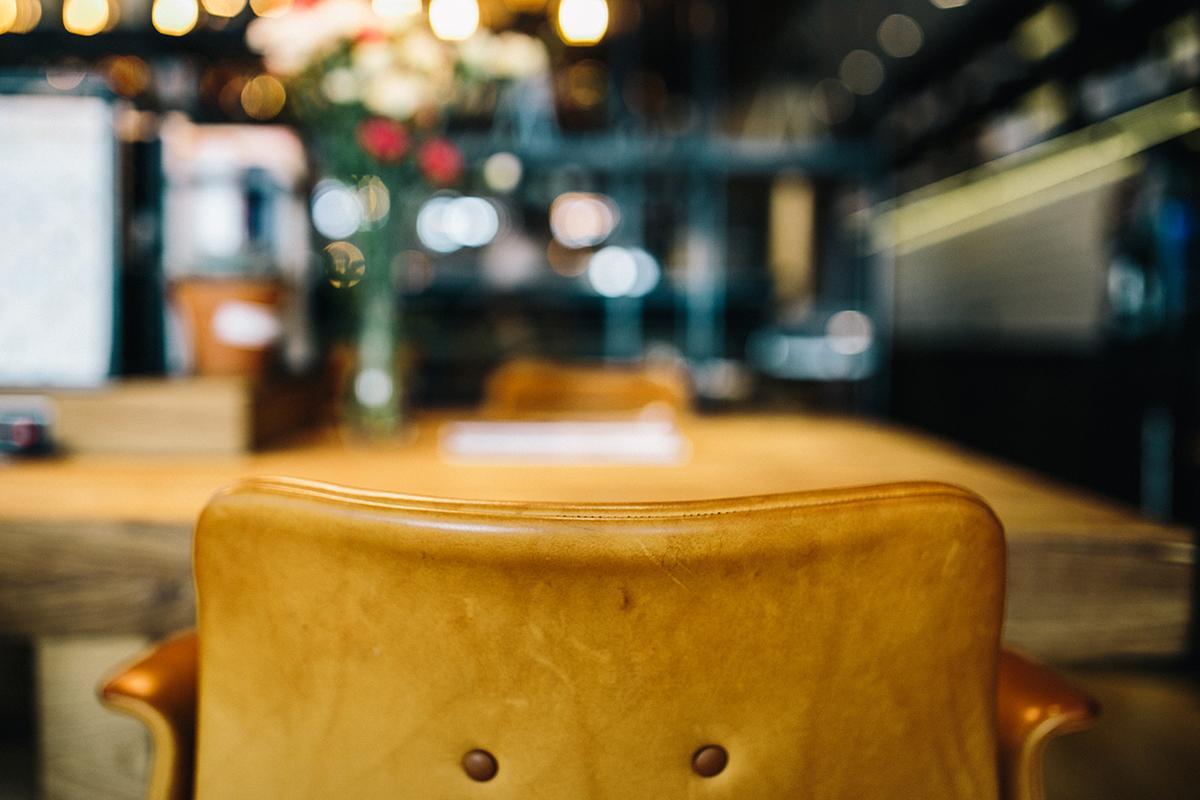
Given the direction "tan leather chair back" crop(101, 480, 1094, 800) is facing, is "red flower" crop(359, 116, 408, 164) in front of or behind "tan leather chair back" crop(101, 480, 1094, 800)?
in front

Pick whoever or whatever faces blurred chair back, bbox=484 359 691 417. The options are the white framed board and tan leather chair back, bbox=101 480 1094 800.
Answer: the tan leather chair back

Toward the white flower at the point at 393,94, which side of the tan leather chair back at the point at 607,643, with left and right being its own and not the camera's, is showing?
front

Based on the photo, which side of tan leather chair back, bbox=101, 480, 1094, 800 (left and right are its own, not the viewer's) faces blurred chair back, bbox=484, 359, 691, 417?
front

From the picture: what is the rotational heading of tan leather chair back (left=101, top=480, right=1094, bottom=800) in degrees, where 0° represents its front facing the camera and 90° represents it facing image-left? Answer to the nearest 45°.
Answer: approximately 180°

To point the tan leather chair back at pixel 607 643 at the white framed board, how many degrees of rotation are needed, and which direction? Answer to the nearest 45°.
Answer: approximately 45° to its left

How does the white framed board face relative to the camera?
toward the camera

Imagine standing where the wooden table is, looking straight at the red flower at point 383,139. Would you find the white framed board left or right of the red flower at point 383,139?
left

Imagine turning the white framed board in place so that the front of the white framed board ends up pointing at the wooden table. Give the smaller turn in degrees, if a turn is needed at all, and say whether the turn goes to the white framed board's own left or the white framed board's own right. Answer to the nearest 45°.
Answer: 0° — it already faces it

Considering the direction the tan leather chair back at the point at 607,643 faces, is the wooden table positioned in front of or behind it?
in front

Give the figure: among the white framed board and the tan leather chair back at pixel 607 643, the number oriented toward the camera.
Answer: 1
